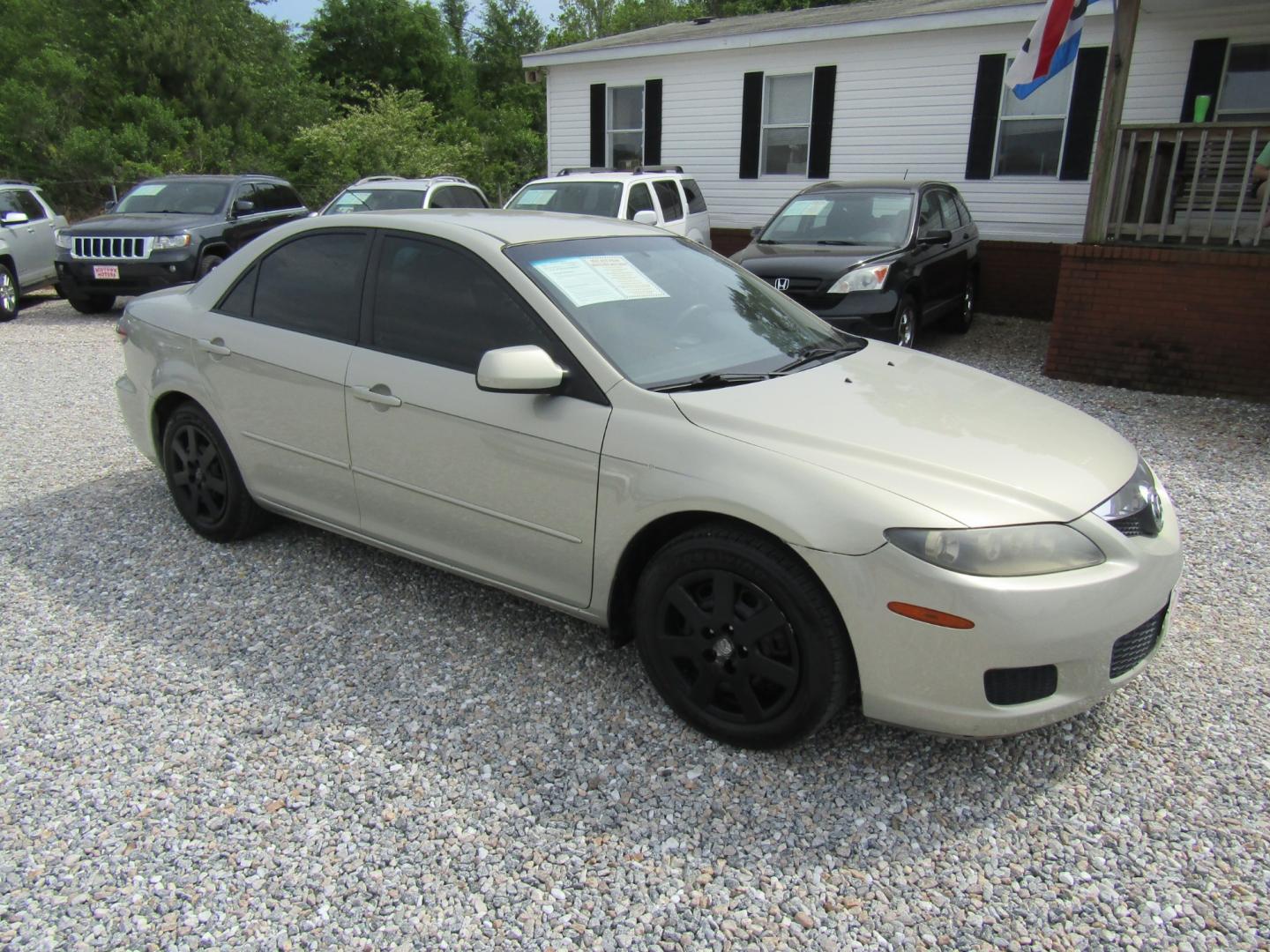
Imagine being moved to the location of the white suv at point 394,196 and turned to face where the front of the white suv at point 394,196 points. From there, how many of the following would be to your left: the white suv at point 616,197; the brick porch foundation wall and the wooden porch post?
3

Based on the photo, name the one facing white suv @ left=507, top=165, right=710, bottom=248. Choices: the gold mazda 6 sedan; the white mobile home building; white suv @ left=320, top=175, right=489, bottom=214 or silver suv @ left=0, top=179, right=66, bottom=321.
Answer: the white mobile home building

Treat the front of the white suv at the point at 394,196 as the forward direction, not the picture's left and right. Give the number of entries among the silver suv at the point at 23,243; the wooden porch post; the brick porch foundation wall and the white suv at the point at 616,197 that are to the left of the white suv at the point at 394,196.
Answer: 3

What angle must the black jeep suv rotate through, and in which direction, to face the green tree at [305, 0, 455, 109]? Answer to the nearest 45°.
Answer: approximately 135° to its right

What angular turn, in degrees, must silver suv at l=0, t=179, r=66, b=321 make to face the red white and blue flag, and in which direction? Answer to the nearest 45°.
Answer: approximately 90° to its left

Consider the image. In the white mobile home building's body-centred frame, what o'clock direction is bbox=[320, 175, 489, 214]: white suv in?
The white suv is roughly at 1 o'clock from the white mobile home building.

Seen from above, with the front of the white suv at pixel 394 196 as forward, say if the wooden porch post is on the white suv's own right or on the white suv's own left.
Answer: on the white suv's own left

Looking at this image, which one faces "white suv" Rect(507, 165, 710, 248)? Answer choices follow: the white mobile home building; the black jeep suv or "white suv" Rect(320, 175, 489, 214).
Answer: the white mobile home building

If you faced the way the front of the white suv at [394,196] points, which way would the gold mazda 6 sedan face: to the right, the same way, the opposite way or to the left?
to the left

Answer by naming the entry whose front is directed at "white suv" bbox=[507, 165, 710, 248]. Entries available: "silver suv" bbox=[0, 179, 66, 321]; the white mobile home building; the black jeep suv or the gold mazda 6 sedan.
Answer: the white mobile home building

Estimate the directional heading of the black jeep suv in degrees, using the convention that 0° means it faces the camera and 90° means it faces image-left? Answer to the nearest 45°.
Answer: approximately 45°

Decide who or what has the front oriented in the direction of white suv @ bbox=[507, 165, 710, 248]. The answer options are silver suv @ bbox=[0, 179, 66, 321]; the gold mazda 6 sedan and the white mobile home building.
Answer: the white mobile home building

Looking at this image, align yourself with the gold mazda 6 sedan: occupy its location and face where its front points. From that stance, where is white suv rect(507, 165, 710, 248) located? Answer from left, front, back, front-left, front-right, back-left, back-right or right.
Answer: back-left

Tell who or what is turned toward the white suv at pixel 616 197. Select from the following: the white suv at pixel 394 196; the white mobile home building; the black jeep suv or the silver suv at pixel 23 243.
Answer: the white mobile home building
